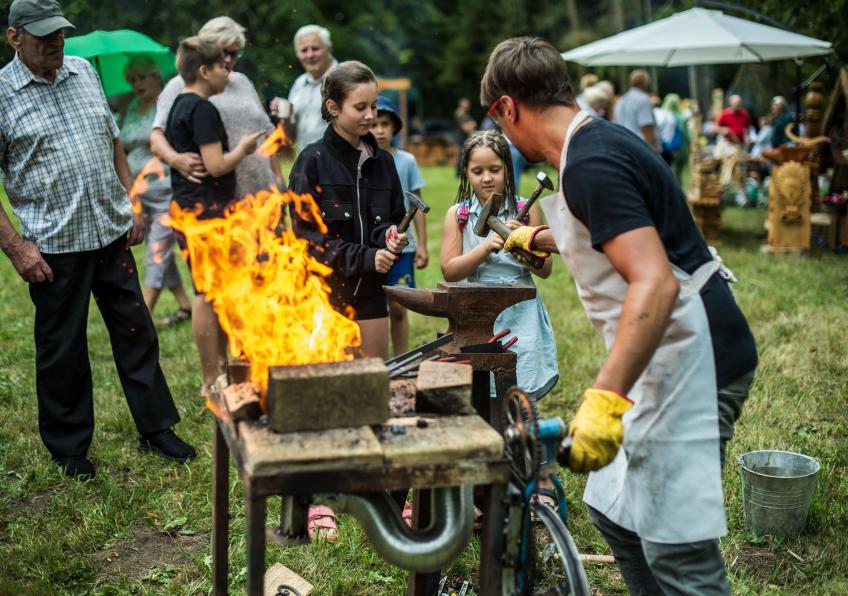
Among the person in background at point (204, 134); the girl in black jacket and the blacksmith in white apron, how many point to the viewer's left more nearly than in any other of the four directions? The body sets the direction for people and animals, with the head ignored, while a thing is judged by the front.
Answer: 1

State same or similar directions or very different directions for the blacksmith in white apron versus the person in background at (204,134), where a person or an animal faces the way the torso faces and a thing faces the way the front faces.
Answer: very different directions

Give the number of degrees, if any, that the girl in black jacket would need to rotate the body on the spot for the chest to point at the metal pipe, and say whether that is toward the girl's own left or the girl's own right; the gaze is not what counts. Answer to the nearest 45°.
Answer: approximately 45° to the girl's own right

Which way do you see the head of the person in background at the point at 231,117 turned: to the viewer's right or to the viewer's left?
to the viewer's right

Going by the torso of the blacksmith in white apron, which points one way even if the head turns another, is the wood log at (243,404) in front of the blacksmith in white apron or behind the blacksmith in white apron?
in front

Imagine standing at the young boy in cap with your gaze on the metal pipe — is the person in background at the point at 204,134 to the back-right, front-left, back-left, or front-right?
front-right

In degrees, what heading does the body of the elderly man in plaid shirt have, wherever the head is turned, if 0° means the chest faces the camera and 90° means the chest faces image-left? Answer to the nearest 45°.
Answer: approximately 315°

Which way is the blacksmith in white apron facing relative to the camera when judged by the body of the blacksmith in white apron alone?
to the viewer's left

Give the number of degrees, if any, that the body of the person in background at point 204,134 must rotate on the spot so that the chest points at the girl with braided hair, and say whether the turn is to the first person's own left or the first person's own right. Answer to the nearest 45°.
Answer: approximately 45° to the first person's own right

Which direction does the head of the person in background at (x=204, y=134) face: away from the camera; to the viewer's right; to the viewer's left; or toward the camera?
to the viewer's right

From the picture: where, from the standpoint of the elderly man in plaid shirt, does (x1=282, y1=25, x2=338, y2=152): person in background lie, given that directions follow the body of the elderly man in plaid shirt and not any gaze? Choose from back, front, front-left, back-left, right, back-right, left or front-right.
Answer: left

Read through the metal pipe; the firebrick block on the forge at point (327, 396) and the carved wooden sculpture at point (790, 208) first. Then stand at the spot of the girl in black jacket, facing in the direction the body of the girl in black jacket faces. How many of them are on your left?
1

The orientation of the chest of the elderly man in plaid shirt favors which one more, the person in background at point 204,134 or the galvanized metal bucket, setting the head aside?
the galvanized metal bucket

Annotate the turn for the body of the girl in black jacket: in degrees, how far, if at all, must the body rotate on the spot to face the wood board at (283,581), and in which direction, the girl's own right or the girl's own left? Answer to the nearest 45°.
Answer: approximately 45° to the girl's own right

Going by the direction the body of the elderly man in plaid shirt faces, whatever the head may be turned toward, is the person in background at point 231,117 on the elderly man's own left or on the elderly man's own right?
on the elderly man's own left
